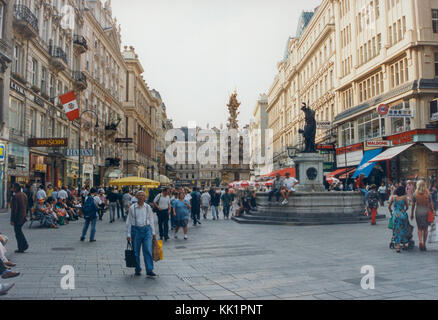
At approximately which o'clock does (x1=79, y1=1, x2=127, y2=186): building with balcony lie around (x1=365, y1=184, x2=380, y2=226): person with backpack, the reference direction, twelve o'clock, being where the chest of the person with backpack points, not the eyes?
The building with balcony is roughly at 10 o'clock from the person with backpack.

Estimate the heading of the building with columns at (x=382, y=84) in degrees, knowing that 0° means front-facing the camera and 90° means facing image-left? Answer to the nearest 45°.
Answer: approximately 45°

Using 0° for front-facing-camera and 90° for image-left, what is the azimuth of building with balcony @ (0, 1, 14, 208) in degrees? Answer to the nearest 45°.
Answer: approximately 270°

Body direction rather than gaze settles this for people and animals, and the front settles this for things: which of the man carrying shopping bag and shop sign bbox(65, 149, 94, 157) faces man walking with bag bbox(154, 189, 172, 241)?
the shop sign

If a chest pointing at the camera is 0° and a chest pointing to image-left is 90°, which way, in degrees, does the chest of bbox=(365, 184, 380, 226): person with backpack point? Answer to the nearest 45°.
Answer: approximately 180°

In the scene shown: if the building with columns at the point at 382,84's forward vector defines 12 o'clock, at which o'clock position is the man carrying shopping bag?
The man carrying shopping bag is roughly at 11 o'clock from the building with columns.

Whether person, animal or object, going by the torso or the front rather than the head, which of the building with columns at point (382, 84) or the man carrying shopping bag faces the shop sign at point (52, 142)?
the building with columns

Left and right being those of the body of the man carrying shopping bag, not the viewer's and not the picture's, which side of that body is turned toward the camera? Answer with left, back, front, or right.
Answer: front

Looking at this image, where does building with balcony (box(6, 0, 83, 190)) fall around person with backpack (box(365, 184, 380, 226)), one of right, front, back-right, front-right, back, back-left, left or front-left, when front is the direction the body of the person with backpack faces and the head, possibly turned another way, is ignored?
left

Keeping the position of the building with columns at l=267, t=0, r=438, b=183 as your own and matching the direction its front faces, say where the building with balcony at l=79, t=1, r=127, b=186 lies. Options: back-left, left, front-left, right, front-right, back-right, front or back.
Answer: front-right

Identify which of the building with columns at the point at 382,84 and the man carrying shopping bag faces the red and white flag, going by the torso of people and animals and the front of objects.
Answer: the building with columns

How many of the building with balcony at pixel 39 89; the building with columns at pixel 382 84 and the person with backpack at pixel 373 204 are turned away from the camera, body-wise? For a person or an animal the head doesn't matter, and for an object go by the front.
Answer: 1

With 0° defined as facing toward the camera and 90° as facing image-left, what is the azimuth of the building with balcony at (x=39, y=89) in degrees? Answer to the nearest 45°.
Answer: approximately 315°
